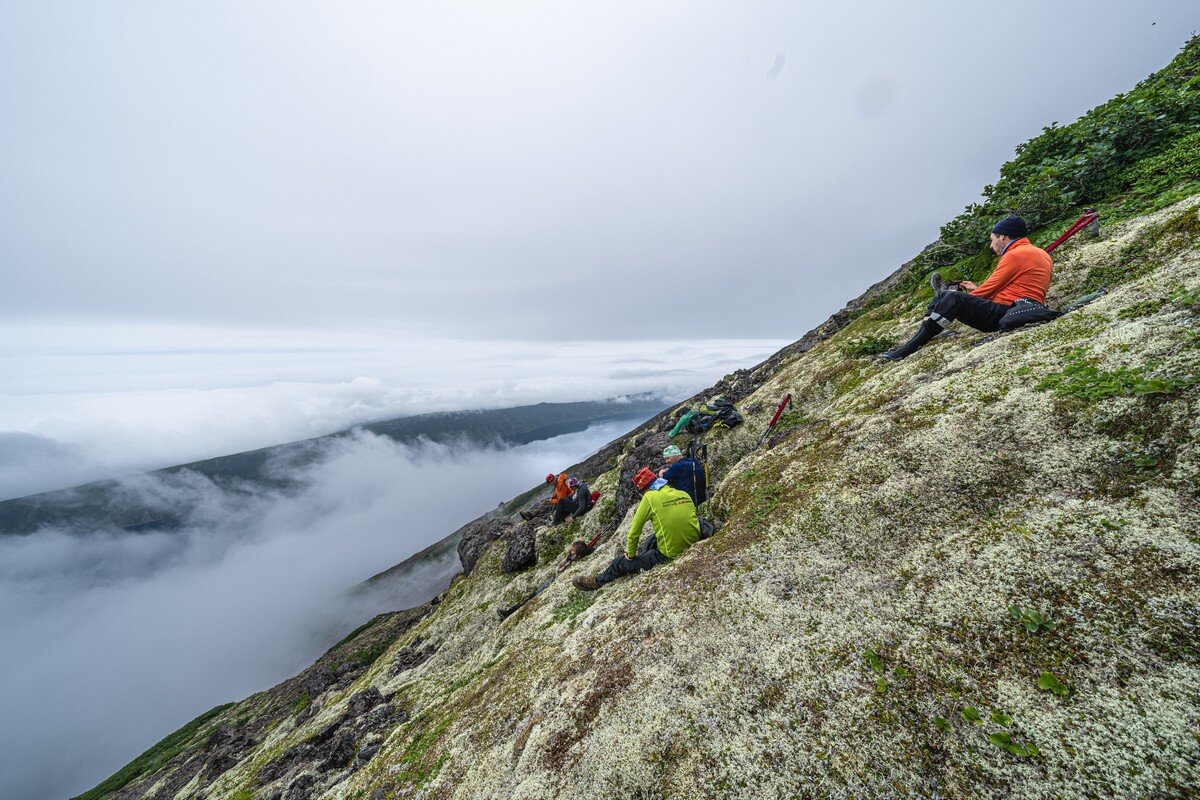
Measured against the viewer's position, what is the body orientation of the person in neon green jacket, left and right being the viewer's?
facing away from the viewer and to the left of the viewer

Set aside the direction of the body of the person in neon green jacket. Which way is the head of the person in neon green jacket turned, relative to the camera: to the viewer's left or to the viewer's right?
to the viewer's left

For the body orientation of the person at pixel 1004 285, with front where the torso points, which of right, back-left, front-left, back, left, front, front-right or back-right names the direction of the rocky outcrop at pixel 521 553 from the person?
front

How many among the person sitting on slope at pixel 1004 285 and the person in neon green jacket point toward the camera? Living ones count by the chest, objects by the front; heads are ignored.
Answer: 0

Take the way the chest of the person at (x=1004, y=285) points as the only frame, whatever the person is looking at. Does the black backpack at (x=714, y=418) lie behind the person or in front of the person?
in front

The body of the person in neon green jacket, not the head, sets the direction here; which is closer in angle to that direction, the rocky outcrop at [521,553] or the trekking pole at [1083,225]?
the rocky outcrop

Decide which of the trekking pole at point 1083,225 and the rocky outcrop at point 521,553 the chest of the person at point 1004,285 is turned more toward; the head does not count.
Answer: the rocky outcrop

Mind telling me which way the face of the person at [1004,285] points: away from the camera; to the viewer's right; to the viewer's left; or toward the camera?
to the viewer's left

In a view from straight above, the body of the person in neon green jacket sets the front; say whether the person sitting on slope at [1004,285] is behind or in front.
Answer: behind

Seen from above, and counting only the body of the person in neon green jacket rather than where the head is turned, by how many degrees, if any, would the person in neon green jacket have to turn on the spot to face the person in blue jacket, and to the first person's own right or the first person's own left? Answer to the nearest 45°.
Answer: approximately 45° to the first person's own right

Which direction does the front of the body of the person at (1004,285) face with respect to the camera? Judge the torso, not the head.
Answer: to the viewer's left
